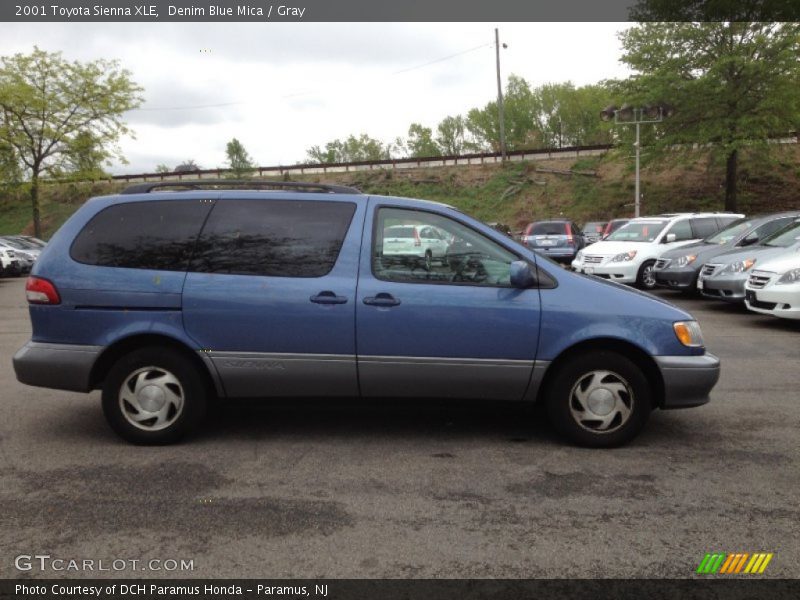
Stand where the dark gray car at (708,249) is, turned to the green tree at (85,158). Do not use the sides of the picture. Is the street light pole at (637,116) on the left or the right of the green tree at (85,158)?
right

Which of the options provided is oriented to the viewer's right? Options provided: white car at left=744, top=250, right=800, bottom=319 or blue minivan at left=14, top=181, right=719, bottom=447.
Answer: the blue minivan

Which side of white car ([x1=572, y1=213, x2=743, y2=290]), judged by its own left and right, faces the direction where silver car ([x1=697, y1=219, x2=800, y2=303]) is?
left

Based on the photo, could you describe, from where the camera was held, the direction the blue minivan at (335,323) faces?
facing to the right of the viewer

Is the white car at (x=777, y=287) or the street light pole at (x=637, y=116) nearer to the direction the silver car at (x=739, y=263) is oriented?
the white car

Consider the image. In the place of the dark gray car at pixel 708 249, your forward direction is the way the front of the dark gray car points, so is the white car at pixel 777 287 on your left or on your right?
on your left

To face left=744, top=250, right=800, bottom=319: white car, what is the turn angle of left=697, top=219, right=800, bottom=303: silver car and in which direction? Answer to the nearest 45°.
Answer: approximately 45° to its left
